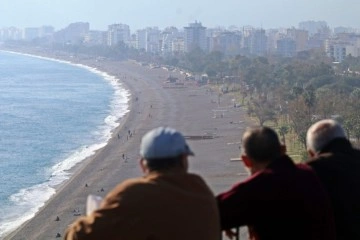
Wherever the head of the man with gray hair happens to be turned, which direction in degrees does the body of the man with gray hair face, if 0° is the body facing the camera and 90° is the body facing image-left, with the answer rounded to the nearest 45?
approximately 135°

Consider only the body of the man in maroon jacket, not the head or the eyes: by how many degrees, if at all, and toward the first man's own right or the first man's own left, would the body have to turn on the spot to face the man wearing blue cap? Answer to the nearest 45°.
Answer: approximately 135° to the first man's own left

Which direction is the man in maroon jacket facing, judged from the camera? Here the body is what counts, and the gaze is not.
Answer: away from the camera

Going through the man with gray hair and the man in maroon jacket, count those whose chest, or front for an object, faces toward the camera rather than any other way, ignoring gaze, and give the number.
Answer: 0

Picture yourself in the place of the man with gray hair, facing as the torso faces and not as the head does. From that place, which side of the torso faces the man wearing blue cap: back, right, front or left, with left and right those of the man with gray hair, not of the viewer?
left

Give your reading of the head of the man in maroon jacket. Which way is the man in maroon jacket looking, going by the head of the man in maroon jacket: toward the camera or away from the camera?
away from the camera
